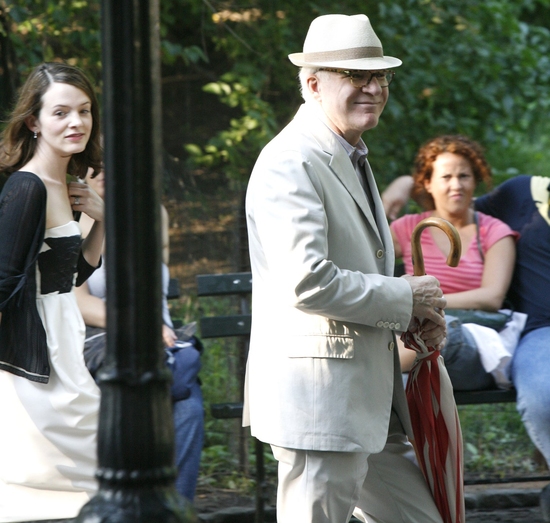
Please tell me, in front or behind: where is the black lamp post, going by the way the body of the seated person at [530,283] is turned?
in front

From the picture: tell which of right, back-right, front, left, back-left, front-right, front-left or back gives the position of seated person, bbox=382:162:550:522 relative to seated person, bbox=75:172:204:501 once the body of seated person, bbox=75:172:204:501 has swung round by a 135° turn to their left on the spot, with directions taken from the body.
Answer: right

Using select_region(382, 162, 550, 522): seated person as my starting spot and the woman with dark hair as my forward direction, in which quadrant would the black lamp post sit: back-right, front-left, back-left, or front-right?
front-left

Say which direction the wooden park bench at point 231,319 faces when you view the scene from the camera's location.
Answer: facing the viewer

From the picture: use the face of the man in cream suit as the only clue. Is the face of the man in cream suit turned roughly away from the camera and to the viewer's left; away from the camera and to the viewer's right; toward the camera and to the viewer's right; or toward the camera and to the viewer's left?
toward the camera and to the viewer's right

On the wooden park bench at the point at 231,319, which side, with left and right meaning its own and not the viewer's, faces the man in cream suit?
front

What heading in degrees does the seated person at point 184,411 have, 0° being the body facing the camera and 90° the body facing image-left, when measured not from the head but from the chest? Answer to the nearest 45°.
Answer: approximately 315°

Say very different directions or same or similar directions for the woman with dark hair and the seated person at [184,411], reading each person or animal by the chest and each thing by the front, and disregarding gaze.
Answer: same or similar directions

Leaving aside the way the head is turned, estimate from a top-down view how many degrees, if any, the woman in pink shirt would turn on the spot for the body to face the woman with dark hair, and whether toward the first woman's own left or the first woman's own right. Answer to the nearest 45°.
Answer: approximately 45° to the first woman's own right

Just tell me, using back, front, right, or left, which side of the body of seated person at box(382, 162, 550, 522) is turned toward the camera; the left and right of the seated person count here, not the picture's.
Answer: front

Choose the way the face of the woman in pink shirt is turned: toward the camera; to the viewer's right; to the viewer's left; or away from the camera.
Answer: toward the camera

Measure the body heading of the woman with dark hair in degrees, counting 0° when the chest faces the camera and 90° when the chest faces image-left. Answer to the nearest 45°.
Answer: approximately 315°

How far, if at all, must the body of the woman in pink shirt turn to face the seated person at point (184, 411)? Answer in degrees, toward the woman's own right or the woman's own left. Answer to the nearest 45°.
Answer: approximately 45° to the woman's own right

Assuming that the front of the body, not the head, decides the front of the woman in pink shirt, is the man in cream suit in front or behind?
in front
